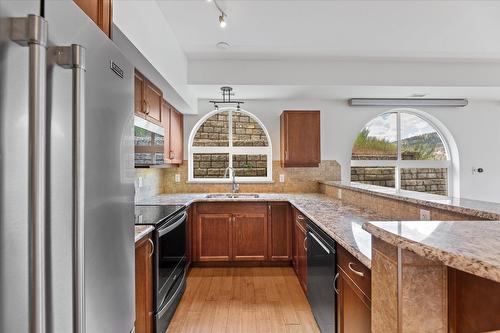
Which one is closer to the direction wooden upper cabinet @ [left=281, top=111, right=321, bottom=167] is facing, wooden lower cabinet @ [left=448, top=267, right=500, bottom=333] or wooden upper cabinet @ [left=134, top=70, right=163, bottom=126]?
the wooden lower cabinet

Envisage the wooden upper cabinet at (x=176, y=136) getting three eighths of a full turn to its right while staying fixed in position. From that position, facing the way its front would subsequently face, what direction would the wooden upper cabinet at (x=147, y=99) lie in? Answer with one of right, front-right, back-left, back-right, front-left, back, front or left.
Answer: front-left

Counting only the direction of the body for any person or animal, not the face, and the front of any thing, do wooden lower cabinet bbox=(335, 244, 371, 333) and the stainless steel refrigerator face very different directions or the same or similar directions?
very different directions

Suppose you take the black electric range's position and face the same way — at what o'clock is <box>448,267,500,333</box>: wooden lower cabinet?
The wooden lower cabinet is roughly at 2 o'clock from the black electric range.

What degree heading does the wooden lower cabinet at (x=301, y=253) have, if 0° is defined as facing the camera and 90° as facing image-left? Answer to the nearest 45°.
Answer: approximately 90°

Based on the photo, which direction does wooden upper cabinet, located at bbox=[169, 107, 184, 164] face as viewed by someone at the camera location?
facing to the right of the viewer

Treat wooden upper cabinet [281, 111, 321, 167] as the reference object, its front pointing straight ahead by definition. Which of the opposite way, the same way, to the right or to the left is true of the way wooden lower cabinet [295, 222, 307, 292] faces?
to the right

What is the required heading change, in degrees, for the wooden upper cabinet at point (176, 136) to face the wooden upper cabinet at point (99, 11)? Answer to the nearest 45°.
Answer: approximately 90° to its right

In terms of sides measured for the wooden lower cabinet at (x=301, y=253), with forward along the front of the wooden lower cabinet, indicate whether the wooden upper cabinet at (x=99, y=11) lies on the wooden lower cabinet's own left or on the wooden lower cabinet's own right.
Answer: on the wooden lower cabinet's own left

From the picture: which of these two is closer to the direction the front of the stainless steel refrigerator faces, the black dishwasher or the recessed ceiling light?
the black dishwasher

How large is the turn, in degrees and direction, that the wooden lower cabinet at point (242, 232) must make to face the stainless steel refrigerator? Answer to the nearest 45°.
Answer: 0° — it already faces it

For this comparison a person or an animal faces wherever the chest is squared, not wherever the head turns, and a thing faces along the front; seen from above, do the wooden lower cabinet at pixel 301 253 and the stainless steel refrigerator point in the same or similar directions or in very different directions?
very different directions

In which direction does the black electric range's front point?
to the viewer's right

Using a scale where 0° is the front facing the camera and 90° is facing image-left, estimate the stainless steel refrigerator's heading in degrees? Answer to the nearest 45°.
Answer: approximately 315°
